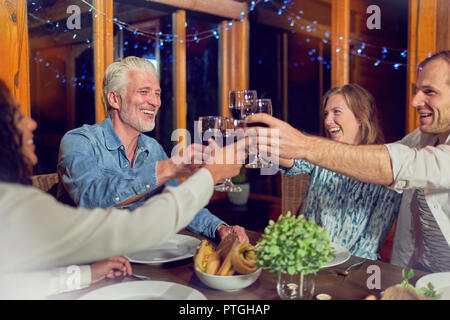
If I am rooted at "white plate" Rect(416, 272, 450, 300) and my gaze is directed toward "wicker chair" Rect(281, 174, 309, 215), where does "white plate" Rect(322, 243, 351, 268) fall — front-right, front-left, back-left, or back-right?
front-left

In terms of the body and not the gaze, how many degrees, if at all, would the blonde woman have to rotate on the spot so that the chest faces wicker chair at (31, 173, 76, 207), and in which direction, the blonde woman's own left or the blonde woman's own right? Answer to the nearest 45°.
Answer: approximately 45° to the blonde woman's own right

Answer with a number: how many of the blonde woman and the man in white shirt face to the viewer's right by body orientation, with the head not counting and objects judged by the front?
0

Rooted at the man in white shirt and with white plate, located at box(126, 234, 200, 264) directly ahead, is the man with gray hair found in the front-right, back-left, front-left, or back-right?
front-right

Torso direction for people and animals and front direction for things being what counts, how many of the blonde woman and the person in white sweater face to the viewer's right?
1

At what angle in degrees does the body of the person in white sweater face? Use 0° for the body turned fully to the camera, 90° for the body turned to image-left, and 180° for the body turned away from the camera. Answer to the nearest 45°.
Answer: approximately 270°

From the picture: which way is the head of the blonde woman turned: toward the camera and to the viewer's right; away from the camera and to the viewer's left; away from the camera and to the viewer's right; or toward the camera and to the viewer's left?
toward the camera and to the viewer's left

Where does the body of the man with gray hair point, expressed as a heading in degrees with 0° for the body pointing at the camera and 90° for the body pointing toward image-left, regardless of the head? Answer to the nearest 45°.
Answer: approximately 315°

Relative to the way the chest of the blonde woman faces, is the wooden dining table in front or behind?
in front

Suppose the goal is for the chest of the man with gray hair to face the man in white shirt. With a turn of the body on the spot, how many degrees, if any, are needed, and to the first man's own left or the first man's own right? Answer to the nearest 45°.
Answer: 0° — they already face them

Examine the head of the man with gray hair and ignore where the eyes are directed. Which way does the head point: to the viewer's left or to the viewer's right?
to the viewer's right
